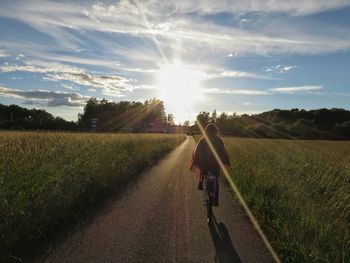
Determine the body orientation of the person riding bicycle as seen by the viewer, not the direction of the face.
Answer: away from the camera
